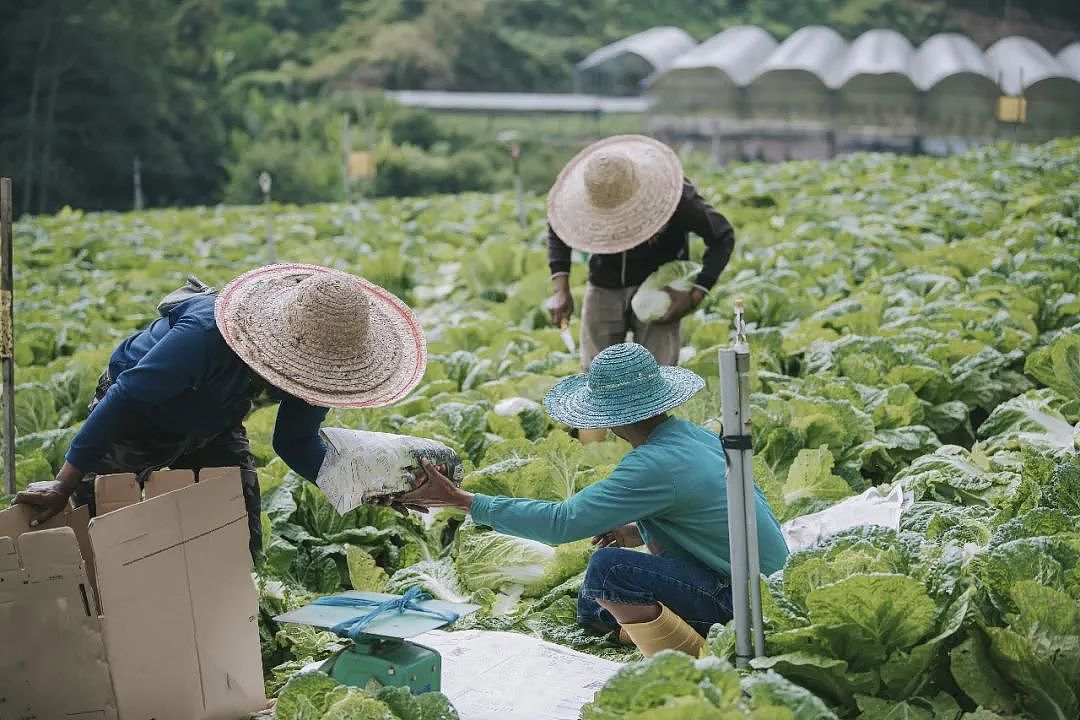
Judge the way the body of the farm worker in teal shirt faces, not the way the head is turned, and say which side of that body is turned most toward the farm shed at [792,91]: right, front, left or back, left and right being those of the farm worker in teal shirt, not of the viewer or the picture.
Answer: right

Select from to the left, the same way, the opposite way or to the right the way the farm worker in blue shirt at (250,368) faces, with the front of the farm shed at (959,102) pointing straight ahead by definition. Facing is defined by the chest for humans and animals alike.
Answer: to the left

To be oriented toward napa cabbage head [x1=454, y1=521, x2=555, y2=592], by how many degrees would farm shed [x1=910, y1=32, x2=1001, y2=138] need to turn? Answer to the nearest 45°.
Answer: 0° — it already faces it

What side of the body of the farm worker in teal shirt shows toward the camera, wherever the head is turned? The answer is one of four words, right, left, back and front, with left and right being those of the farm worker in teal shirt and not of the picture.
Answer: left

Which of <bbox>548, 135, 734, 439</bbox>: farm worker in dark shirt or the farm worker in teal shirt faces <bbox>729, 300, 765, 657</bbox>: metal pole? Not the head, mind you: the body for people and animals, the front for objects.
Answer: the farm worker in dark shirt

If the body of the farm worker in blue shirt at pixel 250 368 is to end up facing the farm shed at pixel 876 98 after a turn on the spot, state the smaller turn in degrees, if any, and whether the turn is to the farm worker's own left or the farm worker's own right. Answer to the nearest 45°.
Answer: approximately 90° to the farm worker's own left

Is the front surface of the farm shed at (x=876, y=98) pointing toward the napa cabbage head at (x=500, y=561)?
yes

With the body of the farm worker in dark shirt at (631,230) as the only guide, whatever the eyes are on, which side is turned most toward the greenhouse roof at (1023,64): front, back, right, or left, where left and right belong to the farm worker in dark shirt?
back

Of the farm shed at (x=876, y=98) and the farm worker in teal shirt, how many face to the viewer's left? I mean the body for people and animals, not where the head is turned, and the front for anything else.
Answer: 1

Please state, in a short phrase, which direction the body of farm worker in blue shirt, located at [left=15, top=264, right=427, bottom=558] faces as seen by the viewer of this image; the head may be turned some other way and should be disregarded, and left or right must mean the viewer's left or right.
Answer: facing the viewer and to the right of the viewer

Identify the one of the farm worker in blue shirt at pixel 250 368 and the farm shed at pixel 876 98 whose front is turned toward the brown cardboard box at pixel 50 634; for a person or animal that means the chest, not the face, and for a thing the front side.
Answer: the farm shed

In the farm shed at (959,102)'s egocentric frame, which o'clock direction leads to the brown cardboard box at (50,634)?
The brown cardboard box is roughly at 12 o'clock from the farm shed.
